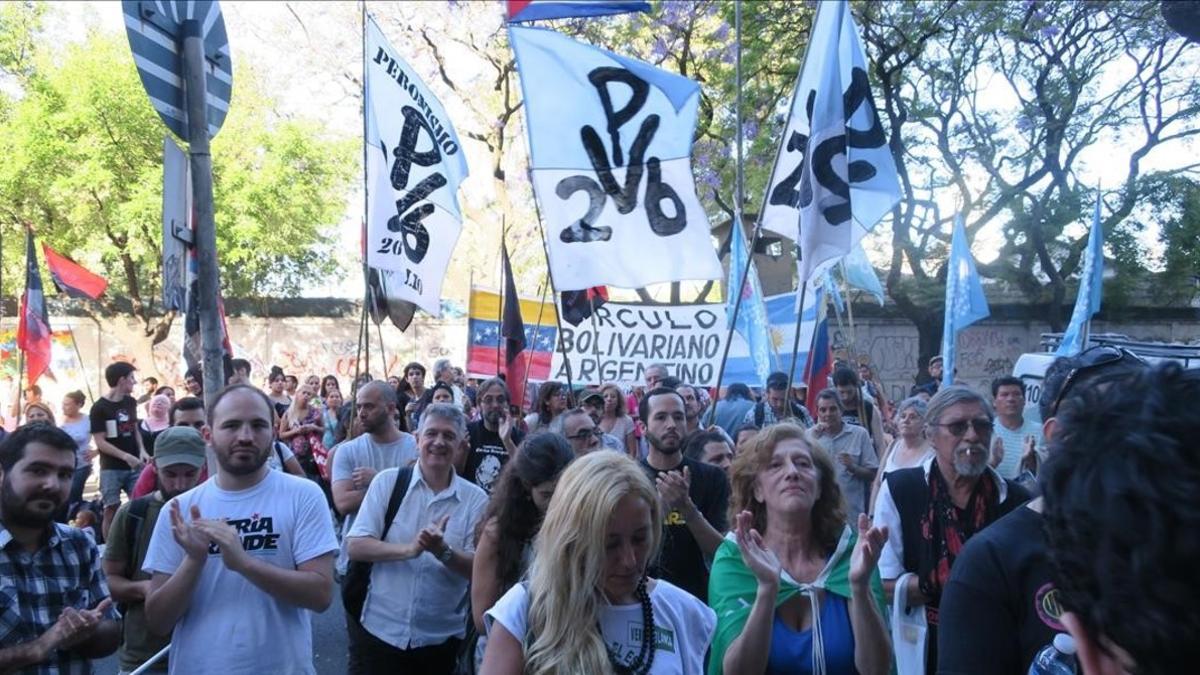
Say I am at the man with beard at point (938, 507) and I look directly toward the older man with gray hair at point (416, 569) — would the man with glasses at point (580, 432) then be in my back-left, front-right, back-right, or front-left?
front-right

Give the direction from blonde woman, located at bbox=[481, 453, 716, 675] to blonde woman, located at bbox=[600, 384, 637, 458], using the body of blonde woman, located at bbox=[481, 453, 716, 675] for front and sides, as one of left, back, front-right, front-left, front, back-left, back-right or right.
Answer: back-left

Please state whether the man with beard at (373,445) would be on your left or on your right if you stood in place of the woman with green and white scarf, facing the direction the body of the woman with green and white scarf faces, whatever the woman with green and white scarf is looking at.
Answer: on your right

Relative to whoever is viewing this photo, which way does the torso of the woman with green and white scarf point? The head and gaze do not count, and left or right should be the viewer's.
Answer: facing the viewer

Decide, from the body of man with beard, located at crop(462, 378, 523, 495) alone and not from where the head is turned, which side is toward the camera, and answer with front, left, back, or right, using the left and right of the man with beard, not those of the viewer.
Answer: front

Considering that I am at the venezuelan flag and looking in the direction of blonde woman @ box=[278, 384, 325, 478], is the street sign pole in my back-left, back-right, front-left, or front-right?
front-left

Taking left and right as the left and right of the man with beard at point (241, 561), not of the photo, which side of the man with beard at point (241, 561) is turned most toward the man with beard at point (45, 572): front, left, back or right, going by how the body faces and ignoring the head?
right

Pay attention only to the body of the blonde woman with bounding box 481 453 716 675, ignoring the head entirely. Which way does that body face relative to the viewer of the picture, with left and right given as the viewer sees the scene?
facing the viewer and to the right of the viewer

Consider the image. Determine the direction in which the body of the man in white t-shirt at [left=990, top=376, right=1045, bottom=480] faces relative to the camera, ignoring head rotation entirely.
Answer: toward the camera

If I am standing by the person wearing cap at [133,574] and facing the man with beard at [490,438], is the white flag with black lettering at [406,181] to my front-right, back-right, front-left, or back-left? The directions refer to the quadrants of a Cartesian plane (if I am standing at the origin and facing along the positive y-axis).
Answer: front-left

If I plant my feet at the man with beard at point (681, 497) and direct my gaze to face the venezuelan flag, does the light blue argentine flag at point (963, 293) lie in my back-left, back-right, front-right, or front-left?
front-right

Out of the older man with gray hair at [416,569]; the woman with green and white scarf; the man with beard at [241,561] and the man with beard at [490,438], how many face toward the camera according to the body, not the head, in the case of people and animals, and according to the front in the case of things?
4

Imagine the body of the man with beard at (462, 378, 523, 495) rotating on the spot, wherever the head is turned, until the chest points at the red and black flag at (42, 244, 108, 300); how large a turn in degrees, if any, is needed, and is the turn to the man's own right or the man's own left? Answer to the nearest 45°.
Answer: approximately 135° to the man's own right

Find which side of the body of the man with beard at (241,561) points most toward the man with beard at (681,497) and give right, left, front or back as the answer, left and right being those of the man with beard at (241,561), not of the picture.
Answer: left

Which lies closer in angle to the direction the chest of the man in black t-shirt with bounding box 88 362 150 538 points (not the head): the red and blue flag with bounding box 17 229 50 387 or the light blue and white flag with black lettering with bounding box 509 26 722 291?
the light blue and white flag with black lettering
